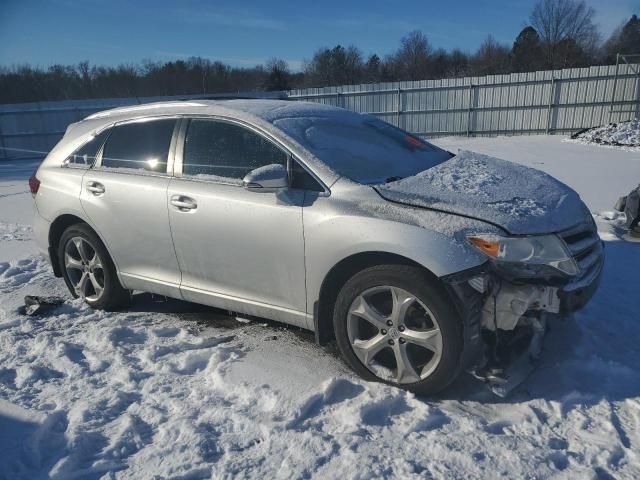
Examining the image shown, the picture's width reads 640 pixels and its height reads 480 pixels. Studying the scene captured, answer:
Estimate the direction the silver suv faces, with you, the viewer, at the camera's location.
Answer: facing the viewer and to the right of the viewer

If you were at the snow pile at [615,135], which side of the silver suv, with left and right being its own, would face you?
left

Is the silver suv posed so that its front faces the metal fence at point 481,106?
no
